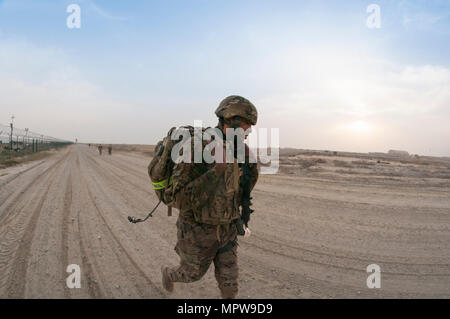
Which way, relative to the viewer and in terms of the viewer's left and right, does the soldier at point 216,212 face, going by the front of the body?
facing the viewer and to the right of the viewer
